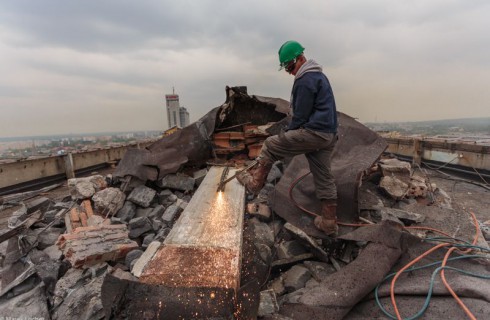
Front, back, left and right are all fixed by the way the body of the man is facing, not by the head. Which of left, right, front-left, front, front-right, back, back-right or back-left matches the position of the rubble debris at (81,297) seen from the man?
front-left

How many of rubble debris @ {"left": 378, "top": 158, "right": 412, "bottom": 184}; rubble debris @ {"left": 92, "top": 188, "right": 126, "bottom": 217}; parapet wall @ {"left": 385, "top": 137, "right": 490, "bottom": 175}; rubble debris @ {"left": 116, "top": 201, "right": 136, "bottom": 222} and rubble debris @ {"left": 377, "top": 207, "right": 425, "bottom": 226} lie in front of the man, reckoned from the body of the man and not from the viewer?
2

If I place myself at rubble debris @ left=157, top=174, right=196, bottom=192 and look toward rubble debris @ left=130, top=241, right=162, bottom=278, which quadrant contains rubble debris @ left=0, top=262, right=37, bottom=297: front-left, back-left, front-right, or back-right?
front-right

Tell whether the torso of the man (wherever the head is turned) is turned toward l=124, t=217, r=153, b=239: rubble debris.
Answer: yes

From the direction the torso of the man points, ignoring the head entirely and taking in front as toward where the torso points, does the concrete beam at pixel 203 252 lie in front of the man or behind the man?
in front

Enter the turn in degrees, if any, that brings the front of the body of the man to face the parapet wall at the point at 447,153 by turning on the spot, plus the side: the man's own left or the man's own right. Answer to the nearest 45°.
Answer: approximately 135° to the man's own right

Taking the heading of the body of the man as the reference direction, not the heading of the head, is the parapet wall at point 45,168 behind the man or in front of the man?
in front

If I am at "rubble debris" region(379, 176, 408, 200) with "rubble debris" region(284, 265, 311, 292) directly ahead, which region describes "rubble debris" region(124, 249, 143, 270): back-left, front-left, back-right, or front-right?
front-right

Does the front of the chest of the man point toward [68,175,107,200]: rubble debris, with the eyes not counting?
yes

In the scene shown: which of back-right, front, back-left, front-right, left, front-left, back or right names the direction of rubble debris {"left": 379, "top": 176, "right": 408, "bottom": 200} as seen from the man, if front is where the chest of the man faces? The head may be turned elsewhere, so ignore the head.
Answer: back-right

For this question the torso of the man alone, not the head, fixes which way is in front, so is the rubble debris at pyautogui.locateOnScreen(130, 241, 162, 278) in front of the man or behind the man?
in front

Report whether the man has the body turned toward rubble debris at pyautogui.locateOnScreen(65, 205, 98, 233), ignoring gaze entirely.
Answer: yes

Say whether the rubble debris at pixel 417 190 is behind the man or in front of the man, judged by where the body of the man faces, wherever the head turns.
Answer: behind

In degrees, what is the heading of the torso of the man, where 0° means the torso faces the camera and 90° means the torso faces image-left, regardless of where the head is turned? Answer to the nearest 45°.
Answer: approximately 90°

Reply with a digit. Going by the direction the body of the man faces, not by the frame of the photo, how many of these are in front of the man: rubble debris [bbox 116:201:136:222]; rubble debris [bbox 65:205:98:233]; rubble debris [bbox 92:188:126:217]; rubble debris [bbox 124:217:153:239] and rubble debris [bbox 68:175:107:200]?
5
